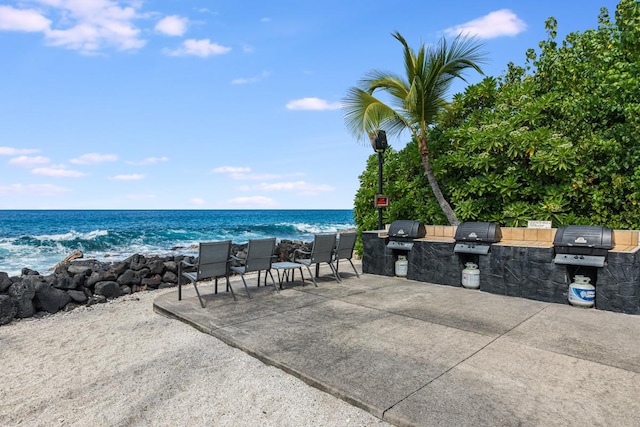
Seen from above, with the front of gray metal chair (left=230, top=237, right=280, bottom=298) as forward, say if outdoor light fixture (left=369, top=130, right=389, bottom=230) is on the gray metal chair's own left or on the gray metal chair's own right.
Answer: on the gray metal chair's own right

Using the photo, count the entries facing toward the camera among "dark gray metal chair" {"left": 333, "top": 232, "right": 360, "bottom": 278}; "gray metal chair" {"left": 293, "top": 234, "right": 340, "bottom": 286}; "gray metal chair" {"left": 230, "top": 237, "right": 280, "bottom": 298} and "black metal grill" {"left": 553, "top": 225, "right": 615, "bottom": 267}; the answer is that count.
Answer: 1

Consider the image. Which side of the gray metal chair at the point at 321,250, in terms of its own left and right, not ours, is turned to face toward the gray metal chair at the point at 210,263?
left

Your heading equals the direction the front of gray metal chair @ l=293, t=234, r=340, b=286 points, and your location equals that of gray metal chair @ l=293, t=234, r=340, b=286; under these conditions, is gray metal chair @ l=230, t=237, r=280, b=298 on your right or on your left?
on your left

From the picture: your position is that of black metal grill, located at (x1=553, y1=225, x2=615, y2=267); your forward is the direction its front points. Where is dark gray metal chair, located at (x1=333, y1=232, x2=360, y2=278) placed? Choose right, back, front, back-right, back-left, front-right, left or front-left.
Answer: right

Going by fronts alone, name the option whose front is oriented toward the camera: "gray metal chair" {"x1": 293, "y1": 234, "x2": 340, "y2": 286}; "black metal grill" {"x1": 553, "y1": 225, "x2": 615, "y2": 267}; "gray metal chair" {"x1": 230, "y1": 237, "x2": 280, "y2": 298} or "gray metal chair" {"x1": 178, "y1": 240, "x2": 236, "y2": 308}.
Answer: the black metal grill

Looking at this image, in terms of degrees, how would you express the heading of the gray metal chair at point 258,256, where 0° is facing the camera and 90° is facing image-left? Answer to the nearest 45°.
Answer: approximately 135°

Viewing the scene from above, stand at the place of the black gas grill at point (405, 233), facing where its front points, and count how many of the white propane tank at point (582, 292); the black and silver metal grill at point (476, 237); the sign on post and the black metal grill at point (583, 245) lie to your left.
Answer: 3

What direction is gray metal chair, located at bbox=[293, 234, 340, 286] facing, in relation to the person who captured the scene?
facing away from the viewer and to the left of the viewer

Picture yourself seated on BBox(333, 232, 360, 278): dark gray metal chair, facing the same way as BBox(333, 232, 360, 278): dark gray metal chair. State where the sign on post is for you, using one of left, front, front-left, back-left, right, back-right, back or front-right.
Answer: right

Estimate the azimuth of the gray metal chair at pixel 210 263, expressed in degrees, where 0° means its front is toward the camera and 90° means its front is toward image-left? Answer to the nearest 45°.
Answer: approximately 135°

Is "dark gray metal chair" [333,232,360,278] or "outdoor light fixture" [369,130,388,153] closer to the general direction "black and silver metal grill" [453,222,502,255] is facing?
the dark gray metal chair

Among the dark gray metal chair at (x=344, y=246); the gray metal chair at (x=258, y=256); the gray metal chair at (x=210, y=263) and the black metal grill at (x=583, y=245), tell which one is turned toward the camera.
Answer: the black metal grill

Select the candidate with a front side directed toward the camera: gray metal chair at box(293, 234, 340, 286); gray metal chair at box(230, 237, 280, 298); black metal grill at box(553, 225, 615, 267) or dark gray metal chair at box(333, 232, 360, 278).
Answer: the black metal grill

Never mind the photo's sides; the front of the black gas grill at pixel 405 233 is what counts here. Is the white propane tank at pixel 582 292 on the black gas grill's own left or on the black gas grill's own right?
on the black gas grill's own left

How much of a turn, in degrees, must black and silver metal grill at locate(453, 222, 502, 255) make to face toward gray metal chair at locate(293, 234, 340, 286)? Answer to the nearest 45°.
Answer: approximately 45° to its right
